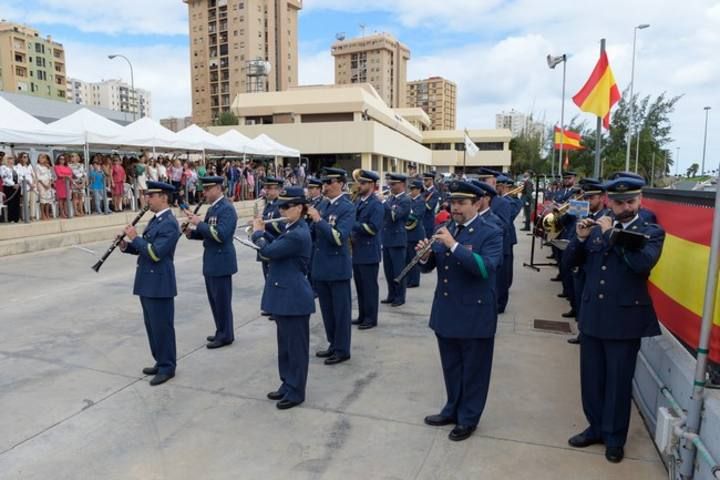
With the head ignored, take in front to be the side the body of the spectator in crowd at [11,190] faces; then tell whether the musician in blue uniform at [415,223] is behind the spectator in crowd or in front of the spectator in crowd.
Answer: in front

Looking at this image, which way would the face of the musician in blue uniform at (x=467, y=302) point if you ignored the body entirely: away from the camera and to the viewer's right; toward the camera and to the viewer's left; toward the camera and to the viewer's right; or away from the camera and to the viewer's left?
toward the camera and to the viewer's left

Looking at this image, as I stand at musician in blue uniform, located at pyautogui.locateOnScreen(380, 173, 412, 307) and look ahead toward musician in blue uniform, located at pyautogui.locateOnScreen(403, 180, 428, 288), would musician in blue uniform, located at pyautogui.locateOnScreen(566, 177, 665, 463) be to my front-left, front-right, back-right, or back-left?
back-right

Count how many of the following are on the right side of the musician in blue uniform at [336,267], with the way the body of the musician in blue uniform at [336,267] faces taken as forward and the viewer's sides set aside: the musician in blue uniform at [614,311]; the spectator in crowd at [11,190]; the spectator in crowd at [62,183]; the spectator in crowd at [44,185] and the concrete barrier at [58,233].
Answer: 4

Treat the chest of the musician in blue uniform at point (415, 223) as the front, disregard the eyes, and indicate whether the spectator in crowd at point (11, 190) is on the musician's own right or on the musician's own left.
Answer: on the musician's own right

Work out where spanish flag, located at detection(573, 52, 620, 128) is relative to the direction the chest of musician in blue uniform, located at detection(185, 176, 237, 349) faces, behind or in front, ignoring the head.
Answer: behind

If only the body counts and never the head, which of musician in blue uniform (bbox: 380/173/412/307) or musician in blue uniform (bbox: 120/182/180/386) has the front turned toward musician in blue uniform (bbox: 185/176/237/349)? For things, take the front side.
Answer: musician in blue uniform (bbox: 380/173/412/307)

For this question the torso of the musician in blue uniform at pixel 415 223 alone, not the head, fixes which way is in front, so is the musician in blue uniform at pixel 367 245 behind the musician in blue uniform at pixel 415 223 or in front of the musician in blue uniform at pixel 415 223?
in front

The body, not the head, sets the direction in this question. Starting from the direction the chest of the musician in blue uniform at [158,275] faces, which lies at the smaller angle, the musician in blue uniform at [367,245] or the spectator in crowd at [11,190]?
the spectator in crowd

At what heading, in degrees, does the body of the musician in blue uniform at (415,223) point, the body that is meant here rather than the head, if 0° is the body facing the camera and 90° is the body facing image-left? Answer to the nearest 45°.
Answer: approximately 45°

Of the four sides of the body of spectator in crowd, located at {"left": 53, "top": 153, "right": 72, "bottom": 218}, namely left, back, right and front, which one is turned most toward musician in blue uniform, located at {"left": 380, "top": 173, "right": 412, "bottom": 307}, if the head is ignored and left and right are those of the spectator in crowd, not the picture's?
front

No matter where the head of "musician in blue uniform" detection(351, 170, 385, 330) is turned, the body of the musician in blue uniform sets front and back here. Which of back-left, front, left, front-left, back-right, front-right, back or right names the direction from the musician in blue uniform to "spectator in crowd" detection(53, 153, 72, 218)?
right

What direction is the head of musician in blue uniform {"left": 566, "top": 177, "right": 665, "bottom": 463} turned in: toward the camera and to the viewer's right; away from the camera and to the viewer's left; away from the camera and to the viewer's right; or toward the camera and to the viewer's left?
toward the camera and to the viewer's left

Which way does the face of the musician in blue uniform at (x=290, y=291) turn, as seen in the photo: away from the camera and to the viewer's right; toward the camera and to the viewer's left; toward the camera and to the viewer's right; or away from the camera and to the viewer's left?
toward the camera and to the viewer's left

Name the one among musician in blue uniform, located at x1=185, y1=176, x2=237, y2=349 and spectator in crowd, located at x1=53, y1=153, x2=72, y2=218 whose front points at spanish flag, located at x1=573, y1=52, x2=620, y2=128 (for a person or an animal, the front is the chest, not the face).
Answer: the spectator in crowd

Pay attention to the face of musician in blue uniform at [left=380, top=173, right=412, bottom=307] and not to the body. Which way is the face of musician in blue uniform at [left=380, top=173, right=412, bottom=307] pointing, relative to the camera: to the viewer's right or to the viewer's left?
to the viewer's left

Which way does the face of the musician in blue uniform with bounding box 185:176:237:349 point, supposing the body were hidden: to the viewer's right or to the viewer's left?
to the viewer's left

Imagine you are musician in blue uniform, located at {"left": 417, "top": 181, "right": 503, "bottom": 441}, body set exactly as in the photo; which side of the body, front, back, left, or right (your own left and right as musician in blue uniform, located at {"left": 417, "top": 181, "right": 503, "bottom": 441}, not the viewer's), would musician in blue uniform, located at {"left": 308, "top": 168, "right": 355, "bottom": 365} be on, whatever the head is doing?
right
